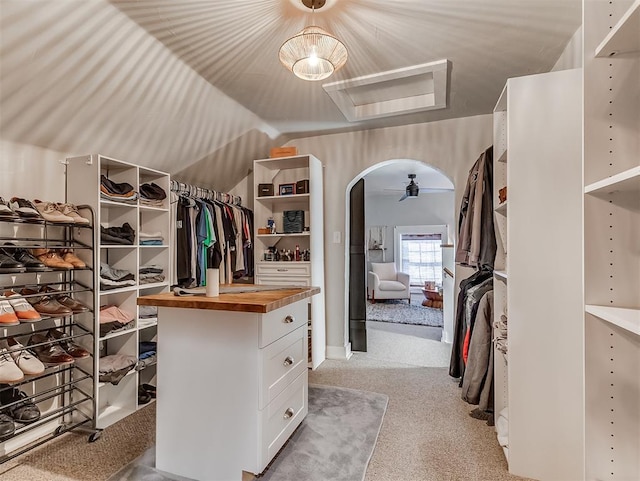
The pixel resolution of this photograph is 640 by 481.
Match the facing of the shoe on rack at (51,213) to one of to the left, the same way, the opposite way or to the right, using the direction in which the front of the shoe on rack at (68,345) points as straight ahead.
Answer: the same way

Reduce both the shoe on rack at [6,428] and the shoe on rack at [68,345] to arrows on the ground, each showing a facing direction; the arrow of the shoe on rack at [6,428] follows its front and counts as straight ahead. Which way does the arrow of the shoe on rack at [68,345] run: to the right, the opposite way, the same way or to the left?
the same way

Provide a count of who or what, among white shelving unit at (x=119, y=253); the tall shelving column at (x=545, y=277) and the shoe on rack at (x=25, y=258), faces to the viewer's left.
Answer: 1

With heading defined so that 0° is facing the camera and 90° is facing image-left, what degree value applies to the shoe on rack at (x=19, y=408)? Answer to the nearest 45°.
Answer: approximately 315°

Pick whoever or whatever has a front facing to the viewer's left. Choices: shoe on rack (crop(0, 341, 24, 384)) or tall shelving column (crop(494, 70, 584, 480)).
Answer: the tall shelving column

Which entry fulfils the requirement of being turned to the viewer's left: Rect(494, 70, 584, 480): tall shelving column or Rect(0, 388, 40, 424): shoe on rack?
the tall shelving column

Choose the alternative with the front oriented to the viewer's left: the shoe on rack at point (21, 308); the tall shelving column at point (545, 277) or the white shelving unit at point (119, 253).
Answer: the tall shelving column

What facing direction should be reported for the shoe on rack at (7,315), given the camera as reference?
facing the viewer and to the right of the viewer

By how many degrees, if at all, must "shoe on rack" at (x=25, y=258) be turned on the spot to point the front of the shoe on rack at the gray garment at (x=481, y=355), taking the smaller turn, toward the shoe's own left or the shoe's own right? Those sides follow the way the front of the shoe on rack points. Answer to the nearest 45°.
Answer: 0° — it already faces it

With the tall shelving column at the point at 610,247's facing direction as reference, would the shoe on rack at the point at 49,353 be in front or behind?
in front

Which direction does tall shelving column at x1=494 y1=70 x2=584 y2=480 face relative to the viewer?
to the viewer's left

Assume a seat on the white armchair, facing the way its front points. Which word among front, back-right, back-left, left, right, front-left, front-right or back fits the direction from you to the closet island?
front-right

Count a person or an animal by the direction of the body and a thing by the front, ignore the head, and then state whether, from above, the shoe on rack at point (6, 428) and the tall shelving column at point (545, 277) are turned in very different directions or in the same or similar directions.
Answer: very different directions

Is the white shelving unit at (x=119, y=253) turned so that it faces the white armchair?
no

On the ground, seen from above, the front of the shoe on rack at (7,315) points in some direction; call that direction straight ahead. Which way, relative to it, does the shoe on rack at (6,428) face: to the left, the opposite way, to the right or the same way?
the same way

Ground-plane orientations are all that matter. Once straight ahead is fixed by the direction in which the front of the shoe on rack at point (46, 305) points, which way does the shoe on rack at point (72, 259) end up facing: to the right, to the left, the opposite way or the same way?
the same way

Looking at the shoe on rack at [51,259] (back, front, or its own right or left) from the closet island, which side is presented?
front

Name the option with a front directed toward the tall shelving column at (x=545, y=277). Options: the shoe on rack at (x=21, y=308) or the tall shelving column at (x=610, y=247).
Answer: the shoe on rack

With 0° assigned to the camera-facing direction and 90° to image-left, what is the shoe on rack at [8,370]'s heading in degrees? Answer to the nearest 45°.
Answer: approximately 315°

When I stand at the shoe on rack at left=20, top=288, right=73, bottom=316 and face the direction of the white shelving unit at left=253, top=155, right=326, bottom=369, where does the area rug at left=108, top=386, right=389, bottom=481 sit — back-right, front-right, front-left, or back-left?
front-right
